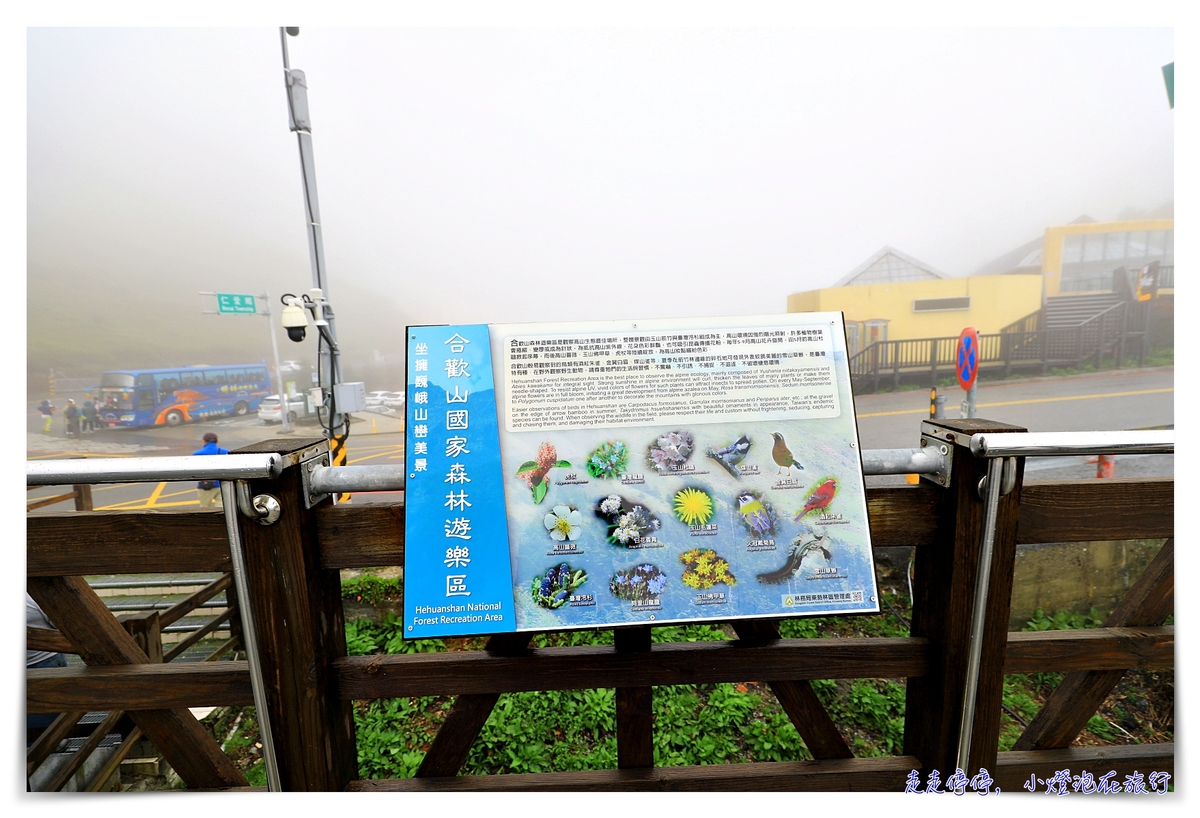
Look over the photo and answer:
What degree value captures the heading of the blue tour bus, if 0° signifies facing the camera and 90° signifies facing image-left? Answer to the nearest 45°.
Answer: approximately 45°

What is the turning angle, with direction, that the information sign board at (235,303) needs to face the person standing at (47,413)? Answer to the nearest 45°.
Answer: approximately 135° to its right

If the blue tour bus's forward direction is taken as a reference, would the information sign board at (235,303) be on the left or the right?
on its left

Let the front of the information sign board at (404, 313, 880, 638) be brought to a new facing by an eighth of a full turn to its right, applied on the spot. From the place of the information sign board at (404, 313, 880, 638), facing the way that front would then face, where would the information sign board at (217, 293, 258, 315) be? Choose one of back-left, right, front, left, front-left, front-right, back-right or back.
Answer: right

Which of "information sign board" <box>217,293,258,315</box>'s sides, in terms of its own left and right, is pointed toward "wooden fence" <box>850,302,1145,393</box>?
left

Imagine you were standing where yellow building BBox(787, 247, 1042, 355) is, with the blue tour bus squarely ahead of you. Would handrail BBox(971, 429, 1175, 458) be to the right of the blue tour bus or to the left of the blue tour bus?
left
